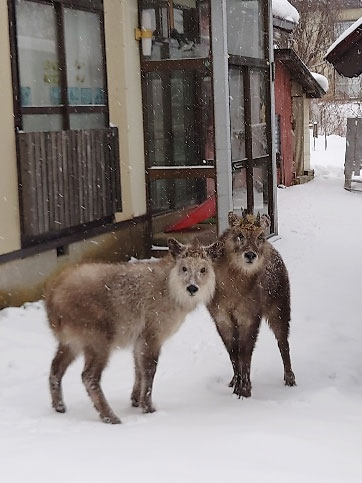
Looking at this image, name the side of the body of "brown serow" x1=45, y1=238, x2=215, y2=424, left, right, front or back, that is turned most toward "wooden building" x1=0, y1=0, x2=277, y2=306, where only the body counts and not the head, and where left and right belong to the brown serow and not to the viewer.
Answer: left

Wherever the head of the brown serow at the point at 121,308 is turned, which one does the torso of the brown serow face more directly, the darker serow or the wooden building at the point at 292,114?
the darker serow

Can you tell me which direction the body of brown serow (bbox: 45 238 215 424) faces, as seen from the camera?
to the viewer's right

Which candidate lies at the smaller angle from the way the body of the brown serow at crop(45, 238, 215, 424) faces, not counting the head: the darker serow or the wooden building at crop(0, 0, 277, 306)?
the darker serow

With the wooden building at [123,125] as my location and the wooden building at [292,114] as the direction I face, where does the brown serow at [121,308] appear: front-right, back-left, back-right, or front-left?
back-right

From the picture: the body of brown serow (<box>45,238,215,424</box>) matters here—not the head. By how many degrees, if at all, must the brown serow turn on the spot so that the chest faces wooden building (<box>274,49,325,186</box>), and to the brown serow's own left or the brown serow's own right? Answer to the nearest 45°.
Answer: approximately 90° to the brown serow's own left
